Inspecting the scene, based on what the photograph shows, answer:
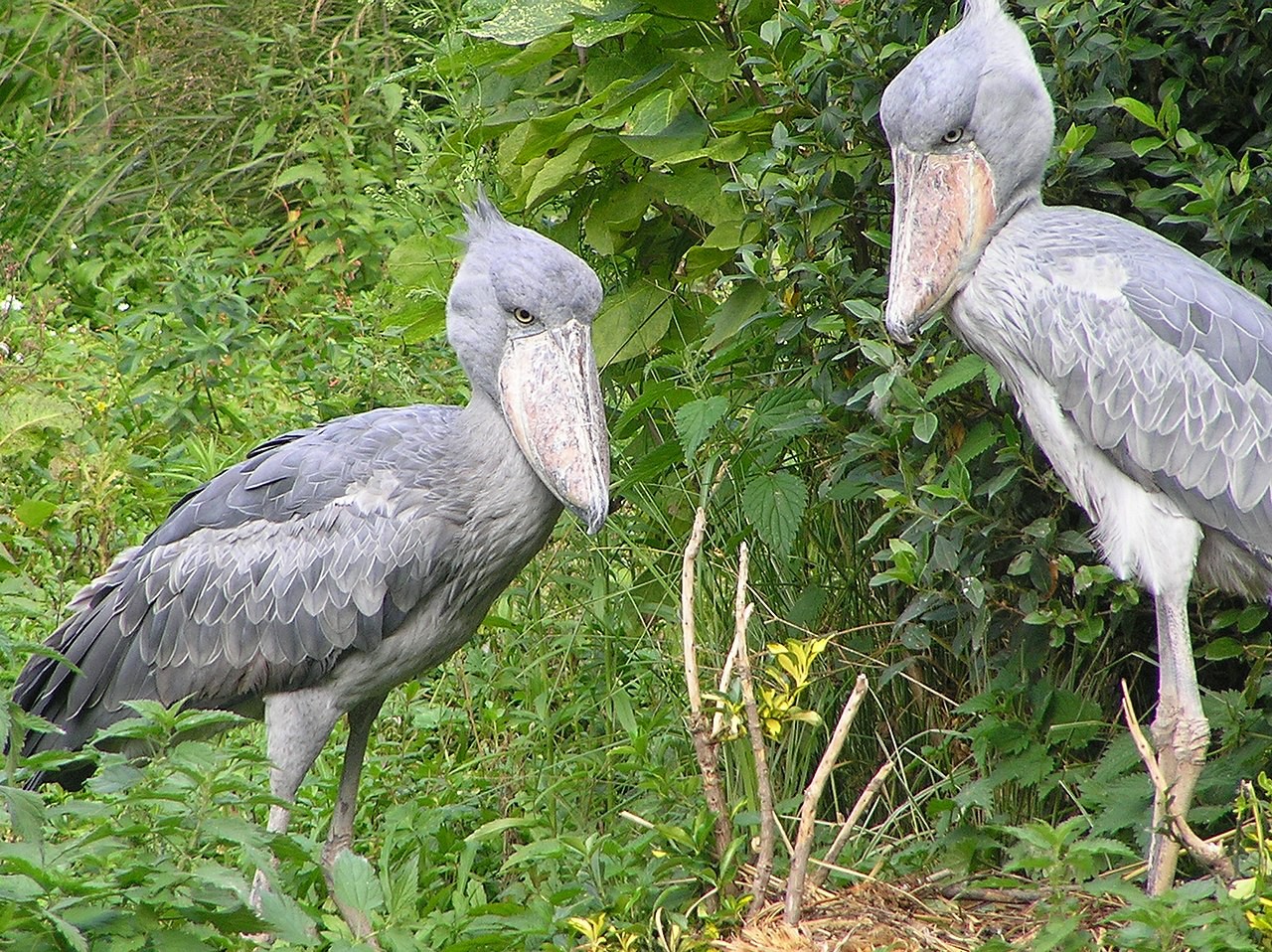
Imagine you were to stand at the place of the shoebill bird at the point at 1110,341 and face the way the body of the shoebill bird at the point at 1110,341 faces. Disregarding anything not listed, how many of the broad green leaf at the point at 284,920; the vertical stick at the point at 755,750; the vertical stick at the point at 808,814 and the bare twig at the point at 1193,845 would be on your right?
0

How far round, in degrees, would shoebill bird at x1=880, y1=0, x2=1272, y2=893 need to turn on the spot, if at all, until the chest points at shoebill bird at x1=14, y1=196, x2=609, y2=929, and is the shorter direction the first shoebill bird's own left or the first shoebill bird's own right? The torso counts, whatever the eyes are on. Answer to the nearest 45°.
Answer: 0° — it already faces it

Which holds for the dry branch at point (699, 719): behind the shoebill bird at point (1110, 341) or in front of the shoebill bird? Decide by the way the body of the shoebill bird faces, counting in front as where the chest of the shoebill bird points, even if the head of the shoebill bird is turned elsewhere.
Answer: in front

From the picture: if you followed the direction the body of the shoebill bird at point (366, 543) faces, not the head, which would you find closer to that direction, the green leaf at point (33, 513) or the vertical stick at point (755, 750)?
the vertical stick

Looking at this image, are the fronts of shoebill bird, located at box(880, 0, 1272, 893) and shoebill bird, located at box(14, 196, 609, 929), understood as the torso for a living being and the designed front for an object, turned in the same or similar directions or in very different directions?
very different directions

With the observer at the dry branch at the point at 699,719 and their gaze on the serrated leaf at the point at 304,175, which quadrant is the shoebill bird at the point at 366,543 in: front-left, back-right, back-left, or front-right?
front-left

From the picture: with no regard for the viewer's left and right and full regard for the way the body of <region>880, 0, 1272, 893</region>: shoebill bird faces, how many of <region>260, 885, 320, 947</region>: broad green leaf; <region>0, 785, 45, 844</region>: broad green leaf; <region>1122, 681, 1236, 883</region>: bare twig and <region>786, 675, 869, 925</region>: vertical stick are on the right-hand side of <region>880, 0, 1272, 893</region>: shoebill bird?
0

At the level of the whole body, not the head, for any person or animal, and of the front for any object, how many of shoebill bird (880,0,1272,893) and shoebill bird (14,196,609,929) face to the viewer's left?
1

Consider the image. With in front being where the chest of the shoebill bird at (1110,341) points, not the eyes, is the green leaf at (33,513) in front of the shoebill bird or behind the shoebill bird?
in front

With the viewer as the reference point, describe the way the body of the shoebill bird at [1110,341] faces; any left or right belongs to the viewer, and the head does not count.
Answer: facing to the left of the viewer

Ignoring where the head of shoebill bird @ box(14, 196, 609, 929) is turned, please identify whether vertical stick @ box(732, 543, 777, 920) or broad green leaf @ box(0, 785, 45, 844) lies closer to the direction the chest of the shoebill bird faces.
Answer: the vertical stick

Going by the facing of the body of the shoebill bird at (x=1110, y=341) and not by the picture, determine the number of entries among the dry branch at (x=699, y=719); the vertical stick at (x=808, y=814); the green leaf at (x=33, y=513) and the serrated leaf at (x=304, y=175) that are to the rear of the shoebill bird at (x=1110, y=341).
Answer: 0

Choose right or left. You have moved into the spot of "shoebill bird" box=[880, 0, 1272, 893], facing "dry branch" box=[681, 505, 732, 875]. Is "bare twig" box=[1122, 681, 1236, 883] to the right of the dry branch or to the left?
left

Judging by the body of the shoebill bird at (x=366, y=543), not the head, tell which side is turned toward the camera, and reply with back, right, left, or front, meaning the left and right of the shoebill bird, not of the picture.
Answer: right
